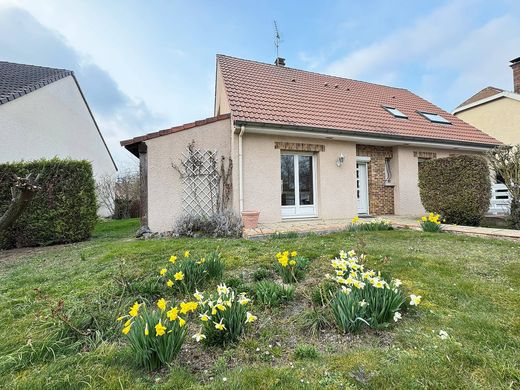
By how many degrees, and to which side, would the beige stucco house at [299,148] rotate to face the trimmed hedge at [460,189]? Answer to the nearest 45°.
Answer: approximately 45° to its left

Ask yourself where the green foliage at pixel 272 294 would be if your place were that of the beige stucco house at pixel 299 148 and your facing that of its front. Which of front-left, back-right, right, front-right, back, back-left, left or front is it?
front-right

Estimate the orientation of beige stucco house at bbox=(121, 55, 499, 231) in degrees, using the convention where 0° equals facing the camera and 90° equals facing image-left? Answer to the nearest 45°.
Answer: approximately 315°

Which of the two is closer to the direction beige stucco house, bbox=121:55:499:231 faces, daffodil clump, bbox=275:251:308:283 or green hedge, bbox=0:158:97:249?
the daffodil clump

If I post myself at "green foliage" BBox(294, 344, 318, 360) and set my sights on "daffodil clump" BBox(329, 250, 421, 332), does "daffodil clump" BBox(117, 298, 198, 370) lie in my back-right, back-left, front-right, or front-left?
back-left

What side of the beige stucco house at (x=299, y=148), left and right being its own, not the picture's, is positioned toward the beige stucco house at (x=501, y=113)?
left

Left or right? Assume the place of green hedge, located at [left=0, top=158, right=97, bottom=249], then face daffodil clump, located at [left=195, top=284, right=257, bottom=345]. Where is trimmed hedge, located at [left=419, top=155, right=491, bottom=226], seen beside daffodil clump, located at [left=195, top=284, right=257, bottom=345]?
left

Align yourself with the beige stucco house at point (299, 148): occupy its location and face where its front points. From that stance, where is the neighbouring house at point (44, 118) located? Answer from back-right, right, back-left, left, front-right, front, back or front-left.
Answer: back-right

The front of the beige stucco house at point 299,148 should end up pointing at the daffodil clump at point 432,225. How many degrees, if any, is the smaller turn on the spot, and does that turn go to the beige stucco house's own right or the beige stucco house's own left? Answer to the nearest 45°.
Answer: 0° — it already faces it

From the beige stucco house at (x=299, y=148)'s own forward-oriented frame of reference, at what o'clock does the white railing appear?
The white railing is roughly at 10 o'clock from the beige stucco house.
